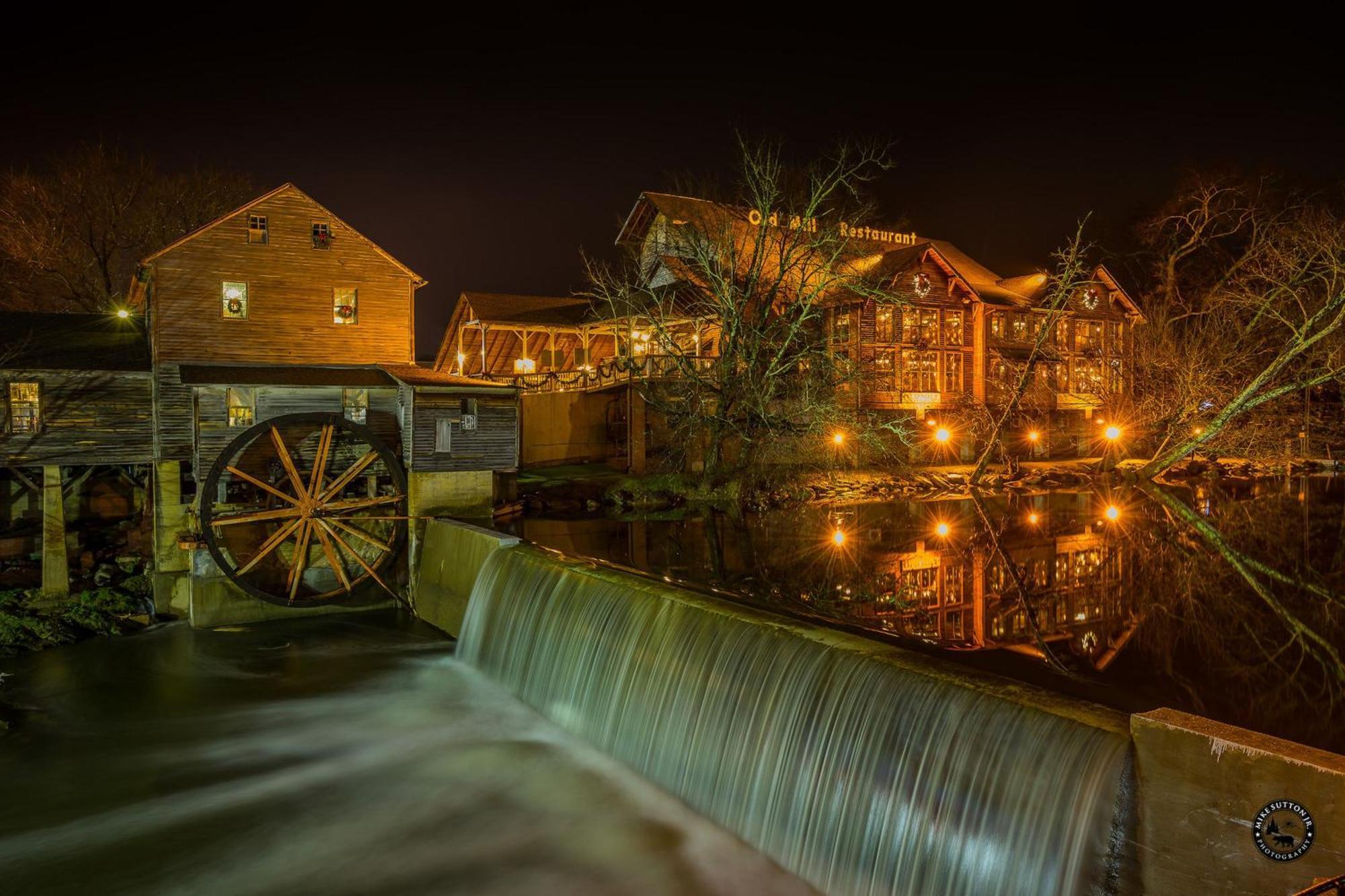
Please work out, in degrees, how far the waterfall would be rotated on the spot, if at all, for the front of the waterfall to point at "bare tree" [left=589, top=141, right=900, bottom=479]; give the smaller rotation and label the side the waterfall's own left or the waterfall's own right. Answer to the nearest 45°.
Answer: approximately 135° to the waterfall's own right

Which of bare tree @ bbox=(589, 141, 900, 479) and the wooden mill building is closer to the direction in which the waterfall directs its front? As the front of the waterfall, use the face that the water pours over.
the wooden mill building

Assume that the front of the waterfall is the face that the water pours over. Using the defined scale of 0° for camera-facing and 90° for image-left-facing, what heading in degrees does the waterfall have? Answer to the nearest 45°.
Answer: approximately 45°

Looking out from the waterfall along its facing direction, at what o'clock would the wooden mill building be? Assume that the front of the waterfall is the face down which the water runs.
The wooden mill building is roughly at 3 o'clock from the waterfall.

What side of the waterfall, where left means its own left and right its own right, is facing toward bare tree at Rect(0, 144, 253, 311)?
right

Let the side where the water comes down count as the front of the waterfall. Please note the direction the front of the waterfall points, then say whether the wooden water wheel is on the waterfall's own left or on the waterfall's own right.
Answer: on the waterfall's own right
